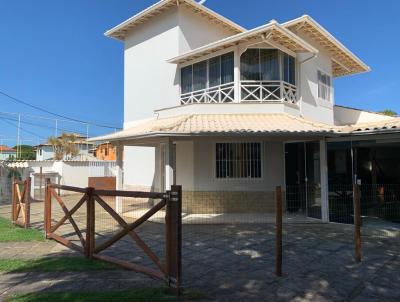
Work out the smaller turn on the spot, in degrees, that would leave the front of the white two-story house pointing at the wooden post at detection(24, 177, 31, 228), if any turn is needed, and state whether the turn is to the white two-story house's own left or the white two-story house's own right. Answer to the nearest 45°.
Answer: approximately 45° to the white two-story house's own right

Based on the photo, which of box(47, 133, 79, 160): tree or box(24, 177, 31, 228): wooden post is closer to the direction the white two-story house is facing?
the wooden post

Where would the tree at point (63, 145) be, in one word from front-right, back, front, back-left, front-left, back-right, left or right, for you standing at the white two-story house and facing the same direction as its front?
back-right

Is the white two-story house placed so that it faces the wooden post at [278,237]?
yes

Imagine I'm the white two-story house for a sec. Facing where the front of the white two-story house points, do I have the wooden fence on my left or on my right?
on my right

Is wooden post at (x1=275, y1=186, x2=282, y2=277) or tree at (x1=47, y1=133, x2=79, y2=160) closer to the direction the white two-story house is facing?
the wooden post

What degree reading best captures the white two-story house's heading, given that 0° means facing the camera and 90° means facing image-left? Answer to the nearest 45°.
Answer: approximately 0°
